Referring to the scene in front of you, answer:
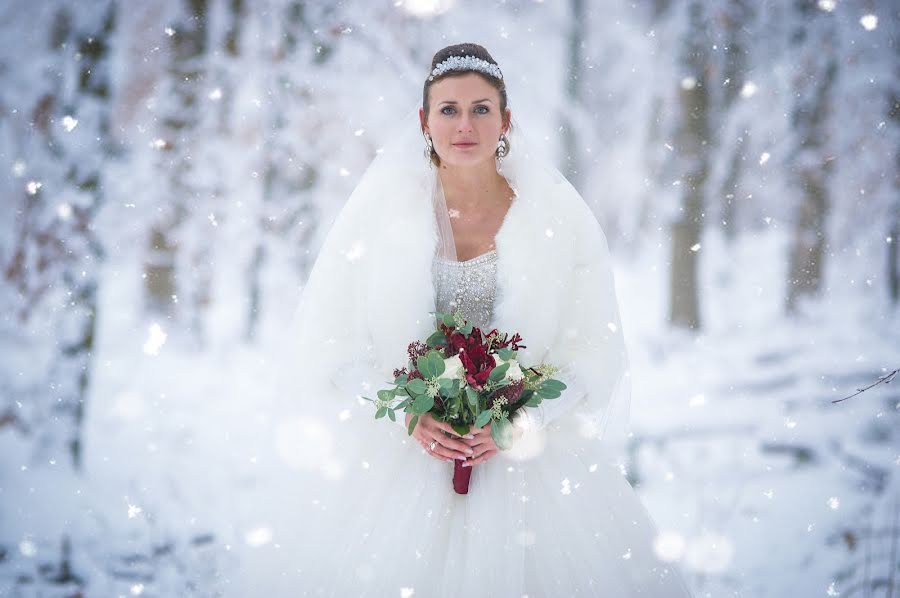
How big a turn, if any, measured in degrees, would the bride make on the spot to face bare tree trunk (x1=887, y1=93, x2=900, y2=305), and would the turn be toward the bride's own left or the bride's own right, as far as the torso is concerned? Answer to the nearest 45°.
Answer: approximately 135° to the bride's own left

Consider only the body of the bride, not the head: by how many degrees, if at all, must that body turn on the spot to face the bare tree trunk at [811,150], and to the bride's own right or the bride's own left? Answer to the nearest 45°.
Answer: approximately 135° to the bride's own left

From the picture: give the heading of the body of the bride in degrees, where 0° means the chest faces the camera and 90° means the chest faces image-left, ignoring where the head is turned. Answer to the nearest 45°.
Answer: approximately 0°

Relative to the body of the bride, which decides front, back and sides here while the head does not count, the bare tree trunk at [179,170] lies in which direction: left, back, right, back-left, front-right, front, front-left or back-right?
back-right
